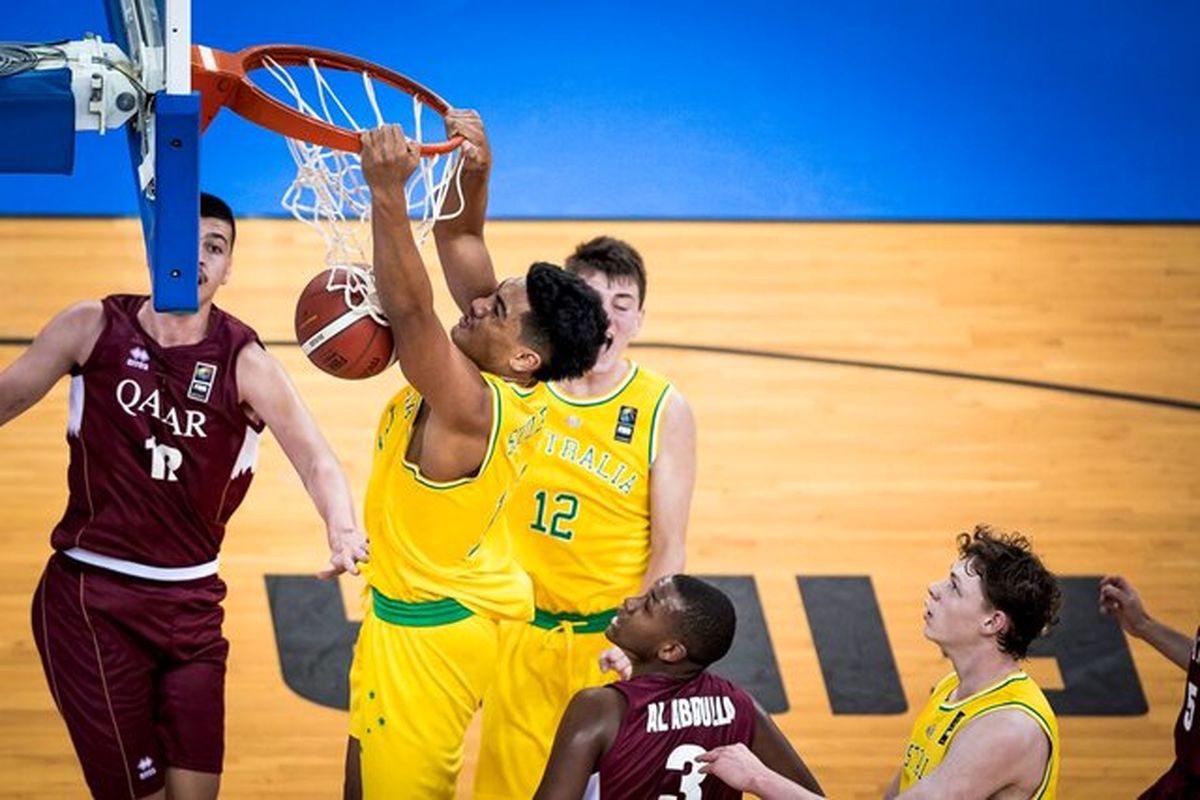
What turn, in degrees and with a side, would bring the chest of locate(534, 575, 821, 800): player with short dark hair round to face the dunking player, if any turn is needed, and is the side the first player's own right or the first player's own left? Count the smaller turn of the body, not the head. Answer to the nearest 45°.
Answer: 0° — they already face them

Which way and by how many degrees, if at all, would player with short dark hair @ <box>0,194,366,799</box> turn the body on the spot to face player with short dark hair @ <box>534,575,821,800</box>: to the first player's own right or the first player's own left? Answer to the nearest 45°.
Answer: approximately 45° to the first player's own left

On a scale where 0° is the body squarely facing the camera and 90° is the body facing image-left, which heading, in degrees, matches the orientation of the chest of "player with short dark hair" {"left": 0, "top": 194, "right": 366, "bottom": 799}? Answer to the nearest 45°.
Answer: approximately 0°
